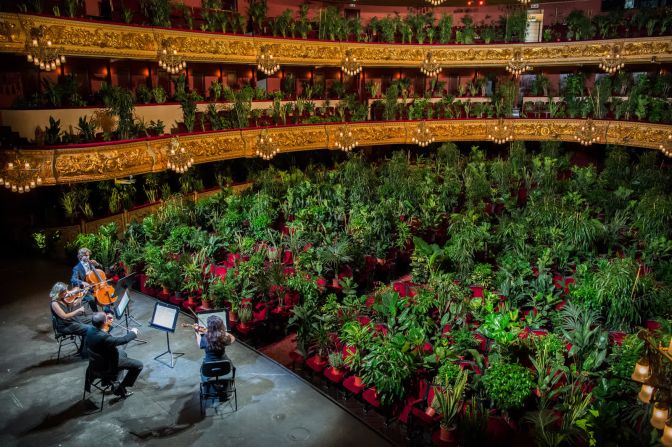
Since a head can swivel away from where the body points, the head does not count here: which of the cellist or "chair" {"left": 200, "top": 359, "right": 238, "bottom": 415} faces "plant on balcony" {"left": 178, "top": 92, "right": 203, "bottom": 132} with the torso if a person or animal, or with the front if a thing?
the chair

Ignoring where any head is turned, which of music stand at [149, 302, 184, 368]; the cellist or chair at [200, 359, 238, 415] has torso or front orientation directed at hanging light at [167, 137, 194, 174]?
the chair

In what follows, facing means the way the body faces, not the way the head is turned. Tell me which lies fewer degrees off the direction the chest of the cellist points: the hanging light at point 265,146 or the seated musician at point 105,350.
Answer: the seated musician

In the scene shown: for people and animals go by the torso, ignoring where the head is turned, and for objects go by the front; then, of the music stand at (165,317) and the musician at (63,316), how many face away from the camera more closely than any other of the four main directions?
0

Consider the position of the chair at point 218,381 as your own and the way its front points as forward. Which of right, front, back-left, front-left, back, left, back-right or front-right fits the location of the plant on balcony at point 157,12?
front

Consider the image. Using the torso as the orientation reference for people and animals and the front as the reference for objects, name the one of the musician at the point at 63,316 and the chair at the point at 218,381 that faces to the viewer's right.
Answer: the musician

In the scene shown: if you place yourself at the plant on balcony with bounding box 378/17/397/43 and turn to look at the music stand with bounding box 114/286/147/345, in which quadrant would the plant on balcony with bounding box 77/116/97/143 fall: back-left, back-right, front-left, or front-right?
front-right

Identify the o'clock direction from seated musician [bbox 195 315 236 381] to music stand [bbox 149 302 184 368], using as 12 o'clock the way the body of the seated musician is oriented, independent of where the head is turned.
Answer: The music stand is roughly at 11 o'clock from the seated musician.

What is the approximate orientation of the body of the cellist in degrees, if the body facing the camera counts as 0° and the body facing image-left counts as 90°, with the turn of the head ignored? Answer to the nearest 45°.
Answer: approximately 315°

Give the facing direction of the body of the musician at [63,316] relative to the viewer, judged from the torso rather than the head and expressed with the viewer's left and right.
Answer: facing to the right of the viewer

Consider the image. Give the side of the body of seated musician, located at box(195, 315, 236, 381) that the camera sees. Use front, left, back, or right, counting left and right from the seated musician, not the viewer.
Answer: back

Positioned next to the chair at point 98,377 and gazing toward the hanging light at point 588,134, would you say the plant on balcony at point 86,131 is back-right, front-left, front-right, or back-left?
front-left

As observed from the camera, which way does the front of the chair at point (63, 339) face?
facing to the right of the viewer

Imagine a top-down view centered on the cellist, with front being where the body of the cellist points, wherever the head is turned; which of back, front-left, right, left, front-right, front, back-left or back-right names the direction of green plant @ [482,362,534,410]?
front

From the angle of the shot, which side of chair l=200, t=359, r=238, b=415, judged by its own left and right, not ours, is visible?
back

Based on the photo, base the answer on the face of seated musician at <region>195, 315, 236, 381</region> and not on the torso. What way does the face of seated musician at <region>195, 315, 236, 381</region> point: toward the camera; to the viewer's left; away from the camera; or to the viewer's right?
away from the camera

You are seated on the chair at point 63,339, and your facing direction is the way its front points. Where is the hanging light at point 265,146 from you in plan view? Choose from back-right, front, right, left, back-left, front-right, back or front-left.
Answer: front-left
